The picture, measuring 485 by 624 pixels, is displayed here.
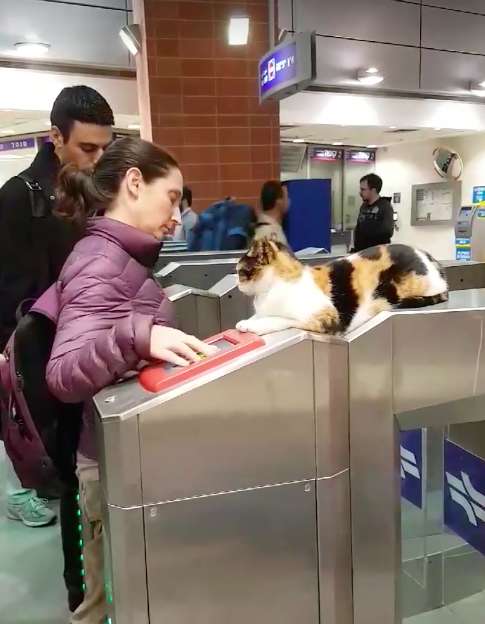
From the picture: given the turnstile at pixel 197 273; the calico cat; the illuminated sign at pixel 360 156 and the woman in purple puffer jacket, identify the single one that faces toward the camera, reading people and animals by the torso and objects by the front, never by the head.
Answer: the illuminated sign

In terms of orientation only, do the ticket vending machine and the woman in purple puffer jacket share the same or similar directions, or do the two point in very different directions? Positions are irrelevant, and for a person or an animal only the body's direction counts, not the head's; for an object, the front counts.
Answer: very different directions

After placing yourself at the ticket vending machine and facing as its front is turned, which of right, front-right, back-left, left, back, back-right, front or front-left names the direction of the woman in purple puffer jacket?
front-left

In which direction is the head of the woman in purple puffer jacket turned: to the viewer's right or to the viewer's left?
to the viewer's right

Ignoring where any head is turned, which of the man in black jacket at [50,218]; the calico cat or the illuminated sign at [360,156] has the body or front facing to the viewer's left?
the calico cat

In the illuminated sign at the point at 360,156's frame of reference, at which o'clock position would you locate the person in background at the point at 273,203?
The person in background is roughly at 12 o'clock from the illuminated sign.

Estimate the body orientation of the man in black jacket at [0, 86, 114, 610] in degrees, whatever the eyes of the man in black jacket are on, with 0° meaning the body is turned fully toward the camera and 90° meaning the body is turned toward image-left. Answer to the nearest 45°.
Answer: approximately 315°

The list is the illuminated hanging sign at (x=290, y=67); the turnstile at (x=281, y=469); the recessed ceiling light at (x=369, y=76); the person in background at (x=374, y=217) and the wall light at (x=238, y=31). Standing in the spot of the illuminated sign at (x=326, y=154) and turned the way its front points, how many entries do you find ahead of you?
5

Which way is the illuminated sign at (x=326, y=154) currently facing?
toward the camera

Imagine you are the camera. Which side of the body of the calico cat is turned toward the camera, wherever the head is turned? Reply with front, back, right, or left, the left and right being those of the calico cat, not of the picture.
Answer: left

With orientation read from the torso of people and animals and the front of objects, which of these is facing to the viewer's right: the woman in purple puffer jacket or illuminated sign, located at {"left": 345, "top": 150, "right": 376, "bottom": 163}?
the woman in purple puffer jacket

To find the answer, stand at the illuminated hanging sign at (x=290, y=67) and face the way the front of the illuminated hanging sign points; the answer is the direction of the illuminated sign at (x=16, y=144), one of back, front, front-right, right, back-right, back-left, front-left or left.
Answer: right

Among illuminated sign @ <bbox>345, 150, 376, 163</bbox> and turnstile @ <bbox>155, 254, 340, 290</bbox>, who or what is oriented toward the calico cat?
the illuminated sign

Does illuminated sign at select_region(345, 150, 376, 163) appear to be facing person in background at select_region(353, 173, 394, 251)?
yes

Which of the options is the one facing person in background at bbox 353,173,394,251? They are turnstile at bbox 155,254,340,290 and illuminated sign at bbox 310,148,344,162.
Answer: the illuminated sign
